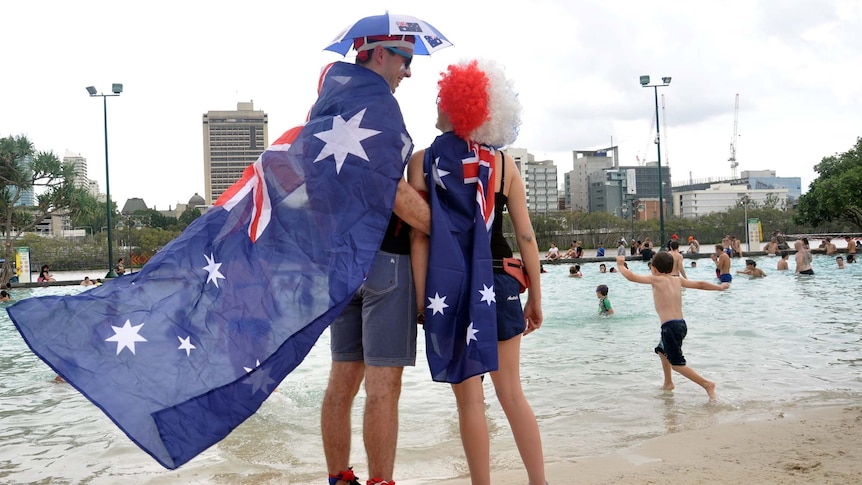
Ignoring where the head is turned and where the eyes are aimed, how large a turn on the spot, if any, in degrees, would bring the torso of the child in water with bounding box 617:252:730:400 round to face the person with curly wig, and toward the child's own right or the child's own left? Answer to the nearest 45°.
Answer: approximately 135° to the child's own left
